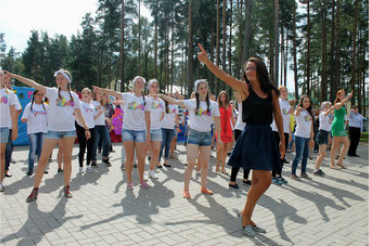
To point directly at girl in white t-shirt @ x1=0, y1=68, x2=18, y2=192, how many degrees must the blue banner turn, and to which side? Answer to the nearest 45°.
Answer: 0° — it already faces them

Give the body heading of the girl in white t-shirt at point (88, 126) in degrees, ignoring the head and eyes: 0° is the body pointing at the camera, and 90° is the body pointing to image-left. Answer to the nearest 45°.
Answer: approximately 0°

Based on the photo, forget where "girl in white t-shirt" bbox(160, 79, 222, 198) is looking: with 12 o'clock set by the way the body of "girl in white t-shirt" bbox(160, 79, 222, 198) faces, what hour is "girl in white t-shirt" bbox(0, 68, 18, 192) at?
"girl in white t-shirt" bbox(0, 68, 18, 192) is roughly at 3 o'clock from "girl in white t-shirt" bbox(160, 79, 222, 198).

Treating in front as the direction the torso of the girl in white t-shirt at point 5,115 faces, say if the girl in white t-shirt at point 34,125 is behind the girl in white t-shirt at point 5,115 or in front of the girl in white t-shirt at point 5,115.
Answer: behind

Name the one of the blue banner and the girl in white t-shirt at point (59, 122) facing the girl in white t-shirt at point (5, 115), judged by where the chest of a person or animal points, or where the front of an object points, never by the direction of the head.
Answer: the blue banner

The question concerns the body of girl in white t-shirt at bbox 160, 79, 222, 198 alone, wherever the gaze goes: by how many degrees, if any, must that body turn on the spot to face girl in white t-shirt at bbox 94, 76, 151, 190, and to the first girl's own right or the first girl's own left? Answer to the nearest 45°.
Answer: approximately 90° to the first girl's own right

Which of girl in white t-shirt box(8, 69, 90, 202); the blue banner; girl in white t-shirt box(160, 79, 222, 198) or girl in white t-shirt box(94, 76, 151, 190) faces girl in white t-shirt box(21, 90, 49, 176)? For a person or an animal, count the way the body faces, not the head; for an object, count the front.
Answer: the blue banner

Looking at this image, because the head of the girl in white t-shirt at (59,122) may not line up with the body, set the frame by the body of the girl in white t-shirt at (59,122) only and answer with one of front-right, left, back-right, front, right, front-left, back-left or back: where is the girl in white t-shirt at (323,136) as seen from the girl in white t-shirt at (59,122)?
left

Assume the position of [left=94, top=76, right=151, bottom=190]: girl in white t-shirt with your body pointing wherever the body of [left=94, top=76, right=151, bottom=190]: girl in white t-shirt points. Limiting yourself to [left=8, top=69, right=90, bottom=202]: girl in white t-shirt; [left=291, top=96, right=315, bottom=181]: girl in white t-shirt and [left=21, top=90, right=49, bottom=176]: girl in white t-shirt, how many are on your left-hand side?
1
